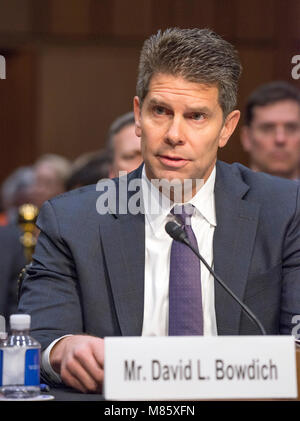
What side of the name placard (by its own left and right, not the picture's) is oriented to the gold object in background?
back

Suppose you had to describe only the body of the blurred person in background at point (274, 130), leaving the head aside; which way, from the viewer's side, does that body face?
toward the camera

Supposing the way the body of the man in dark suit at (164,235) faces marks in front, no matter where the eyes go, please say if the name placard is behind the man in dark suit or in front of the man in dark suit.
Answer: in front

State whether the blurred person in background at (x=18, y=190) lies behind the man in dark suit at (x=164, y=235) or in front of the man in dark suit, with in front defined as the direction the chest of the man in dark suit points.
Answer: behind

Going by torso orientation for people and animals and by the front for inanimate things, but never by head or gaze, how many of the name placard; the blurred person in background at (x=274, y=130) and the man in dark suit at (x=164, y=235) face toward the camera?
3

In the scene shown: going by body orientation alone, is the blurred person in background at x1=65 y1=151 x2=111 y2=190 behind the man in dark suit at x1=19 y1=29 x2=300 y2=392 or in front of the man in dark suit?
behind

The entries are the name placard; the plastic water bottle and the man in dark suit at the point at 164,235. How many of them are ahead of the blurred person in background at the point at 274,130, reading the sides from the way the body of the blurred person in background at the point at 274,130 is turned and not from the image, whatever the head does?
3

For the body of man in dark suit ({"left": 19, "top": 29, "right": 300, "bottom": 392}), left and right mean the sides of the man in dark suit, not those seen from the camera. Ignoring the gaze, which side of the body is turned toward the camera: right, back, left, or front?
front

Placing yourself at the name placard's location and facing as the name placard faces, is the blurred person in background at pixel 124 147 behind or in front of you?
behind
